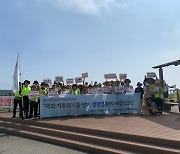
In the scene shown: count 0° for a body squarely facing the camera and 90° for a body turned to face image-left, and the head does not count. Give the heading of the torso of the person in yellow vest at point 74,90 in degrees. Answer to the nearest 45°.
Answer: approximately 0°

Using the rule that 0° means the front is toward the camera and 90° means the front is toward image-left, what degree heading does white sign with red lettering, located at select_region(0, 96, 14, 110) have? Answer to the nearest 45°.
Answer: approximately 0°

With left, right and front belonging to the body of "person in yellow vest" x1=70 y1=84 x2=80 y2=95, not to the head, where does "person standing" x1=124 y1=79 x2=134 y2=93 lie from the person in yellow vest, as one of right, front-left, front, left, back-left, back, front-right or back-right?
left

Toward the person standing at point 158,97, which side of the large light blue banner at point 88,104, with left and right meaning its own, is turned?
left

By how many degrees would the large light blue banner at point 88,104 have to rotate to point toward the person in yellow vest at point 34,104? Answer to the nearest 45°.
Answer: approximately 90° to its right

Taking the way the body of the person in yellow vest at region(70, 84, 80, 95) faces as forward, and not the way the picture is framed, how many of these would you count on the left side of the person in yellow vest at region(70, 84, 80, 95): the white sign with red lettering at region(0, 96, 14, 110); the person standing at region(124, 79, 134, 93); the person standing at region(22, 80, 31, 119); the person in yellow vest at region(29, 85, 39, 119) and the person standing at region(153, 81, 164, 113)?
2

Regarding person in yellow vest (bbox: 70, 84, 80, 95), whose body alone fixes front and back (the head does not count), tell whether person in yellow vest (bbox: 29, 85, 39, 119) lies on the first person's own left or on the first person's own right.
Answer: on the first person's own right

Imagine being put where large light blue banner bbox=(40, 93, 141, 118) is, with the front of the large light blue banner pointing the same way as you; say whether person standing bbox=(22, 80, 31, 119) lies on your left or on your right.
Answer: on your right
